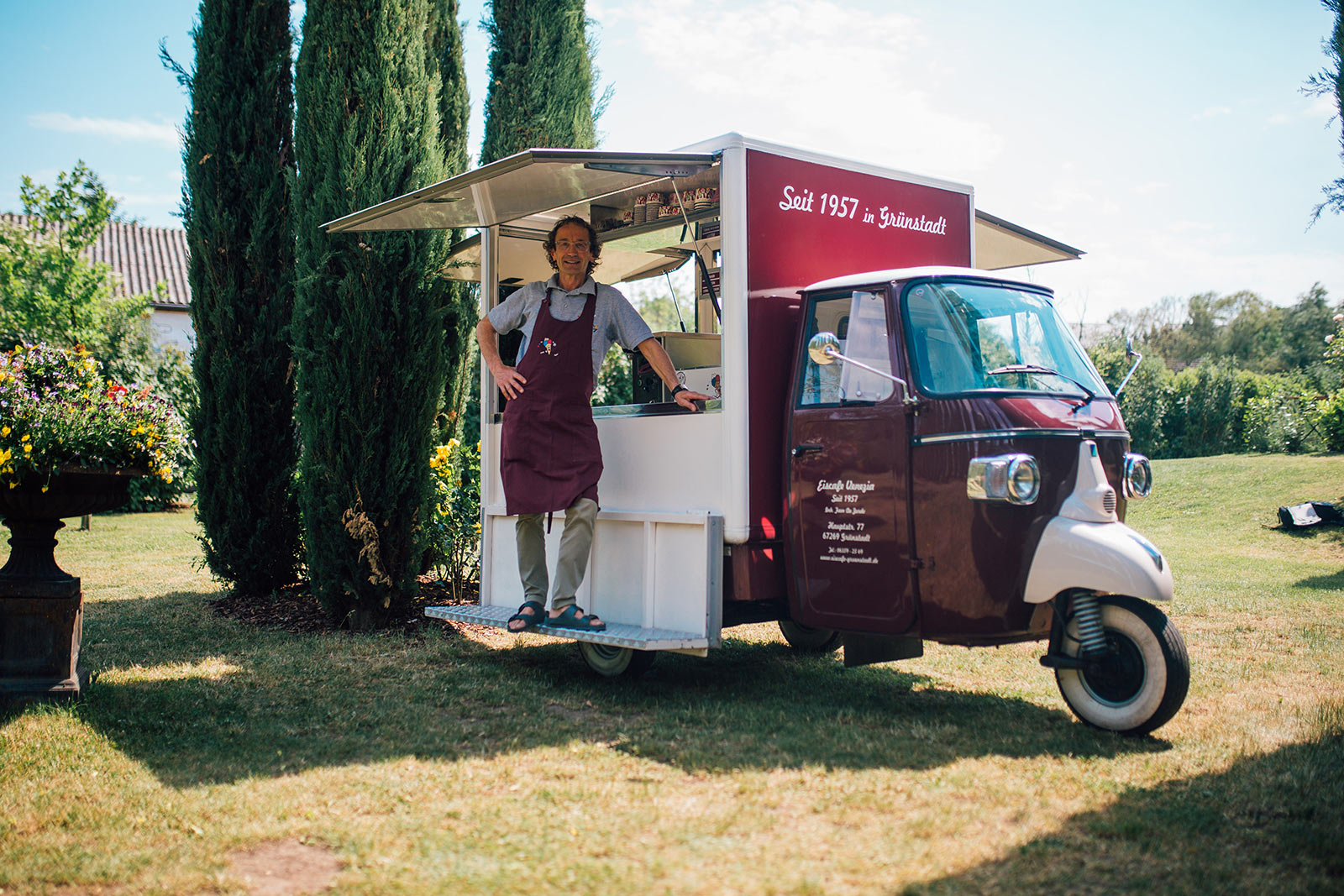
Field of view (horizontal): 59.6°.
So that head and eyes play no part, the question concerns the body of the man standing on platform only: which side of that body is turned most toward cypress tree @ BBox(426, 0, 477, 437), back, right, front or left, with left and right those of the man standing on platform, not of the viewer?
back

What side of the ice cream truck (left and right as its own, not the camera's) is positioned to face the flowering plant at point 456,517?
back

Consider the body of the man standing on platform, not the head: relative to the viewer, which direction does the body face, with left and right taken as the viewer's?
facing the viewer

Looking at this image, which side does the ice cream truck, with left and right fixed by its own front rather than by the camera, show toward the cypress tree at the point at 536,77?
back

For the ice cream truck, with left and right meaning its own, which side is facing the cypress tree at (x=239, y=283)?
back

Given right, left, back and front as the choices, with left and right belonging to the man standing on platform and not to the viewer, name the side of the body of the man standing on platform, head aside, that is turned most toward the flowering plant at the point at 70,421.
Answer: right

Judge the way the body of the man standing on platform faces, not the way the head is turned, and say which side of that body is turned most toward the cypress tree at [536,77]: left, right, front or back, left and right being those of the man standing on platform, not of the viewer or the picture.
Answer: back

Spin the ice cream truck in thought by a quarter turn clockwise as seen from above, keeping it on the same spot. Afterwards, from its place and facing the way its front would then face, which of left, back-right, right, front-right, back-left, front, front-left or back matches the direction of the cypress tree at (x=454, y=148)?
right

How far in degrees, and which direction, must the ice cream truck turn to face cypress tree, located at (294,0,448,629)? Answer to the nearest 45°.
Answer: approximately 180°

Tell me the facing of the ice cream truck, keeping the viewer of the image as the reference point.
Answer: facing the viewer and to the right of the viewer

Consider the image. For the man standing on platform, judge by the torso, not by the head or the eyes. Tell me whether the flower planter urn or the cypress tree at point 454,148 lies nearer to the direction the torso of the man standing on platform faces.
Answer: the flower planter urn

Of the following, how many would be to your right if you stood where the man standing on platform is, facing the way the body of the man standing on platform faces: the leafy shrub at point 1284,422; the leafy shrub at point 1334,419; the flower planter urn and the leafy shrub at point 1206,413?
1

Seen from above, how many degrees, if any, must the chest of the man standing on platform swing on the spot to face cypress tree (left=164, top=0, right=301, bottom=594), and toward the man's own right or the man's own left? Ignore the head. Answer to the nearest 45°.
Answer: approximately 135° to the man's own right

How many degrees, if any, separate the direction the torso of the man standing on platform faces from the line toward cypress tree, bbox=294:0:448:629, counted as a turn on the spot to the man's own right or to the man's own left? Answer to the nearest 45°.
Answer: approximately 135° to the man's own right

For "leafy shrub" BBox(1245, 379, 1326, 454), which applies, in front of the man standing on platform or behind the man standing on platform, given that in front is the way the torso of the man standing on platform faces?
behind
